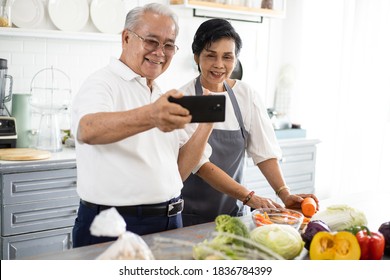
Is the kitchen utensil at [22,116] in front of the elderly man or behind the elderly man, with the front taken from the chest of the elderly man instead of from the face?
behind

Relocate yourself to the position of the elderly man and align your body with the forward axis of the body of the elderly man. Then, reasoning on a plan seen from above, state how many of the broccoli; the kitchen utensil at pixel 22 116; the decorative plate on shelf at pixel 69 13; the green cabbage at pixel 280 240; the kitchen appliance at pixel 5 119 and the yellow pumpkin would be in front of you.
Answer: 3

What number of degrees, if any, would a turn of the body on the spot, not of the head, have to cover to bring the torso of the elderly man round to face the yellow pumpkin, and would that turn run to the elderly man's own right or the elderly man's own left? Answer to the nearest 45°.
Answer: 0° — they already face it

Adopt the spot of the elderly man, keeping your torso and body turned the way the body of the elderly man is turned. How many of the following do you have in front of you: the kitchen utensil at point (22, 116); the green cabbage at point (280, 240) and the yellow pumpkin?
2

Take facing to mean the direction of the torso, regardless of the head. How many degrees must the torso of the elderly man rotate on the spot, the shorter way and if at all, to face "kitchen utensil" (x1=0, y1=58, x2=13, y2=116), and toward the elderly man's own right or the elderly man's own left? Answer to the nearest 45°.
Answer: approximately 180°

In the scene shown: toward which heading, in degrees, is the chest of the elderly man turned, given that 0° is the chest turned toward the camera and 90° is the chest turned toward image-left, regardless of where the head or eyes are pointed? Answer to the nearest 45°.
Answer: approximately 315°

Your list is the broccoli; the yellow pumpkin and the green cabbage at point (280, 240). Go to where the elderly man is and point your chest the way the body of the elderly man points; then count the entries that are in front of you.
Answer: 3

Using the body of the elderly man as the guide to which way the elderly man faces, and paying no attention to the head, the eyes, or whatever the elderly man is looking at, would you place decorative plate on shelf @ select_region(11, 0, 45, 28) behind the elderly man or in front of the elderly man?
behind

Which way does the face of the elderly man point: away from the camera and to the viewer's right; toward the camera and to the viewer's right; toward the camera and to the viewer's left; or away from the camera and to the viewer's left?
toward the camera and to the viewer's right

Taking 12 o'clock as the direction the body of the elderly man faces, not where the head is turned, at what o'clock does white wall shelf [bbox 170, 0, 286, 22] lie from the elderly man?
The white wall shelf is roughly at 8 o'clock from the elderly man.

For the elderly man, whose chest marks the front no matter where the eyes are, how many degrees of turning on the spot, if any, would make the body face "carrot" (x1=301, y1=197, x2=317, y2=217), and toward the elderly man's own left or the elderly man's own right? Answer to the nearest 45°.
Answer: approximately 45° to the elderly man's own left

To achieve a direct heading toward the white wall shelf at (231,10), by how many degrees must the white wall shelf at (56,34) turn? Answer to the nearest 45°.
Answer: approximately 135° to its left
